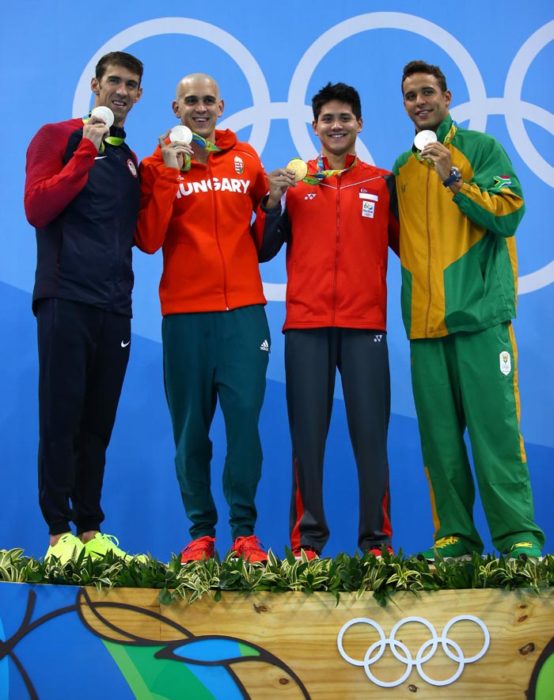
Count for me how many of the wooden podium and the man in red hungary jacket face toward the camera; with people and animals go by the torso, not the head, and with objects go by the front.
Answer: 2

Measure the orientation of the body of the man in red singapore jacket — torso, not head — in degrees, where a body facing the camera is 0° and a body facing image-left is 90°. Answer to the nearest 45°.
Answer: approximately 0°

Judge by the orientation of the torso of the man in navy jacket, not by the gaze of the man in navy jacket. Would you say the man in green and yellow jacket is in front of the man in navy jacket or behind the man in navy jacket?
in front

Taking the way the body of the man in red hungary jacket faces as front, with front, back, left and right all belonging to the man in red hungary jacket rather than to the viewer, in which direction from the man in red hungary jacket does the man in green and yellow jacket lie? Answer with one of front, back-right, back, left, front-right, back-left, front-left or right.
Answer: left

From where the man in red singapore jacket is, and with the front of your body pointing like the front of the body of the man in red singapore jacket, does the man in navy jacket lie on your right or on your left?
on your right
